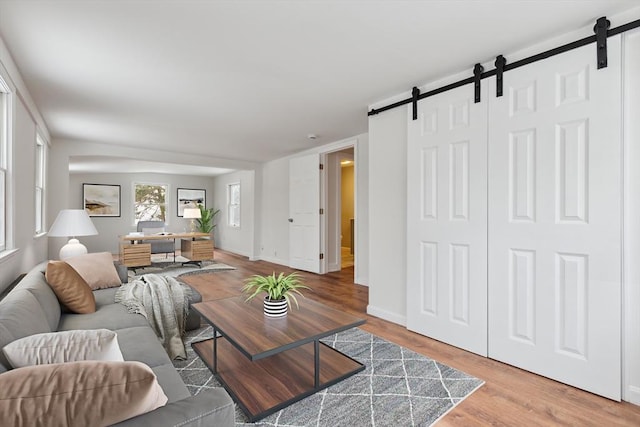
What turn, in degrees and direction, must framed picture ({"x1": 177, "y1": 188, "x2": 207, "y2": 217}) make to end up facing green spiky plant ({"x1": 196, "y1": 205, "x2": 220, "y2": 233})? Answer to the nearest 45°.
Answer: approximately 45° to its left

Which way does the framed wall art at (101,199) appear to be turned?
toward the camera

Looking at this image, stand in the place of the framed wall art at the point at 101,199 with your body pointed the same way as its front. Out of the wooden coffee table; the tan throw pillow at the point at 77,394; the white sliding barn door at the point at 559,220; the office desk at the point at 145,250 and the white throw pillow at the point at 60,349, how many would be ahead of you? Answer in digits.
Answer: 5

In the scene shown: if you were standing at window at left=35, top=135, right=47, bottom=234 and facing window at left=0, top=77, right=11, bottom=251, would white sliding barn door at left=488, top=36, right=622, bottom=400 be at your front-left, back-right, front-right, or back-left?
front-left

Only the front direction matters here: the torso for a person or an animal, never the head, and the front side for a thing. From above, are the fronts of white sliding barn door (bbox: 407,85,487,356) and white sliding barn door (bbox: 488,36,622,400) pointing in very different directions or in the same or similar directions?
same or similar directions

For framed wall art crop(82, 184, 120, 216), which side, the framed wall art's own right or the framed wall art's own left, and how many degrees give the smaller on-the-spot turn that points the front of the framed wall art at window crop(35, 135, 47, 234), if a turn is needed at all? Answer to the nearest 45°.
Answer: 0° — it already faces it

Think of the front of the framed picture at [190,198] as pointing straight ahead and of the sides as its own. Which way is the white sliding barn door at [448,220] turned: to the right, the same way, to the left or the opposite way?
to the right

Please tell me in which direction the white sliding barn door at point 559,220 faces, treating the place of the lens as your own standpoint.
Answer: facing the viewer and to the left of the viewer

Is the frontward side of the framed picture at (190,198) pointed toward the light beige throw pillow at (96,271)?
yes

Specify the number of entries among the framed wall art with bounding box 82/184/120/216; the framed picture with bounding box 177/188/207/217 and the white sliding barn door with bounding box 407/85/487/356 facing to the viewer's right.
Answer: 0

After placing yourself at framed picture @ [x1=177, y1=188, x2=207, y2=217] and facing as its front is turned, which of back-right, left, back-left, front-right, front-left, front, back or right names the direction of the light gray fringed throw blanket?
front

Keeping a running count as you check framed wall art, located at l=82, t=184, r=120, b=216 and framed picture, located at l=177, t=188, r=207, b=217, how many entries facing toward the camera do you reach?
2

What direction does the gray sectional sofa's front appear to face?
to the viewer's right

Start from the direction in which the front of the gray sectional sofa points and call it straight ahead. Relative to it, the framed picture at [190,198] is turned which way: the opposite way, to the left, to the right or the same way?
to the right

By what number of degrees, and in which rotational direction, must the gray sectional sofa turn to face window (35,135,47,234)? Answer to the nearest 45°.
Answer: approximately 90° to its left

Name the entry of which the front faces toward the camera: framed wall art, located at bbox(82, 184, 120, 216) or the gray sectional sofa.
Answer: the framed wall art

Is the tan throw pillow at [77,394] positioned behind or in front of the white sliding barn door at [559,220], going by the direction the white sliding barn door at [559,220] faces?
in front

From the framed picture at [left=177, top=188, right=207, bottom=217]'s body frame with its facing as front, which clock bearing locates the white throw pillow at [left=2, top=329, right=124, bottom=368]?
The white throw pillow is roughly at 12 o'clock from the framed picture.

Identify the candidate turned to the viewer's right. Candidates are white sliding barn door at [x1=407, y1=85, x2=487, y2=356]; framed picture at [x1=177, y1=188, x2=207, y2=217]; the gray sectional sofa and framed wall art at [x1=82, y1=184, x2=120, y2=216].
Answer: the gray sectional sofa
